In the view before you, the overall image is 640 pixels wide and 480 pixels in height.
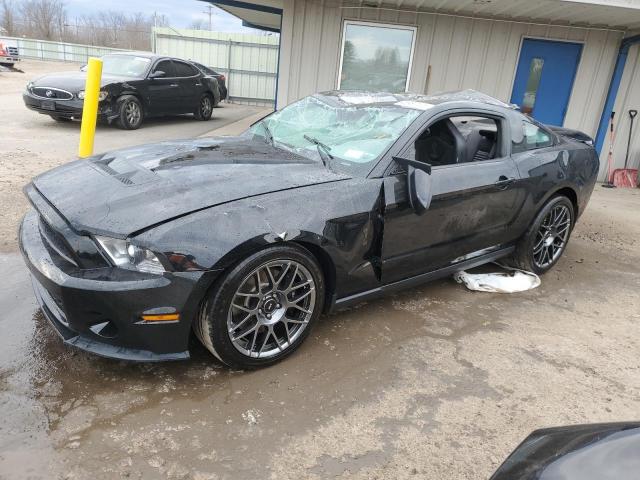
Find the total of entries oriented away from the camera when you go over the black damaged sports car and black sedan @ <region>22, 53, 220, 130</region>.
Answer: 0

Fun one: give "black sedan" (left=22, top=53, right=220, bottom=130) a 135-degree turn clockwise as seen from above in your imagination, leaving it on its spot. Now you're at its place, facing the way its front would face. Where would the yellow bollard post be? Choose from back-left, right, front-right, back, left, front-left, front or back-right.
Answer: back

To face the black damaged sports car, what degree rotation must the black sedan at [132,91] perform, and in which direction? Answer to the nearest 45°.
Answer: approximately 45° to its left

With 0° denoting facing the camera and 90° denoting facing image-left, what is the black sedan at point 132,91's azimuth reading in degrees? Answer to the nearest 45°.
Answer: approximately 45°

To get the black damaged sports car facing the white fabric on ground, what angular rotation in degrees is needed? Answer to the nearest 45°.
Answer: approximately 180°

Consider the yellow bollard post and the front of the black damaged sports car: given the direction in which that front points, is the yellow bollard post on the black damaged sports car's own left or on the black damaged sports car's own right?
on the black damaged sports car's own right

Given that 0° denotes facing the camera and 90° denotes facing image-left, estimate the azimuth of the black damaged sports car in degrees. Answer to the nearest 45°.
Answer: approximately 45°

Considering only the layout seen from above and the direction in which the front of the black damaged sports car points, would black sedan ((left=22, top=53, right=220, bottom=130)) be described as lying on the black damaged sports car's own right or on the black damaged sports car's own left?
on the black damaged sports car's own right

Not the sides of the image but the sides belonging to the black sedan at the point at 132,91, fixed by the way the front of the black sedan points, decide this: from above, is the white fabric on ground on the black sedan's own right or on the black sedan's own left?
on the black sedan's own left
